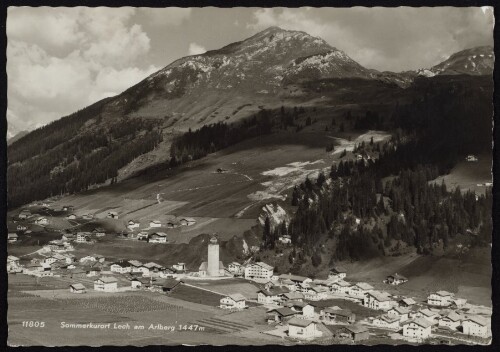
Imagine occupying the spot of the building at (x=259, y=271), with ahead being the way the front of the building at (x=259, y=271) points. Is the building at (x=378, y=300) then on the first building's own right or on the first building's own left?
on the first building's own left

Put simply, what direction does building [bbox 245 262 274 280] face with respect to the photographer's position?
facing the viewer and to the left of the viewer

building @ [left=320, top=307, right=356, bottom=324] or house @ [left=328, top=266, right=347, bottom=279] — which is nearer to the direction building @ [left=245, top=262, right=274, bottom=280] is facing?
the building

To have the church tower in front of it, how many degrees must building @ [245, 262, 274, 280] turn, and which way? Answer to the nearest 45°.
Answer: approximately 45° to its right

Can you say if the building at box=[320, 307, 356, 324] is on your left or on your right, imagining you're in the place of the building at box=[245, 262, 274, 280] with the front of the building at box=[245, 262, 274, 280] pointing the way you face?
on your left

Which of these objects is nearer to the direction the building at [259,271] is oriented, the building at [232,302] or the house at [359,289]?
the building

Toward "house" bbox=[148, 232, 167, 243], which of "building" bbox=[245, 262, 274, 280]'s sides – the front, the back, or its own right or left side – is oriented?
right
